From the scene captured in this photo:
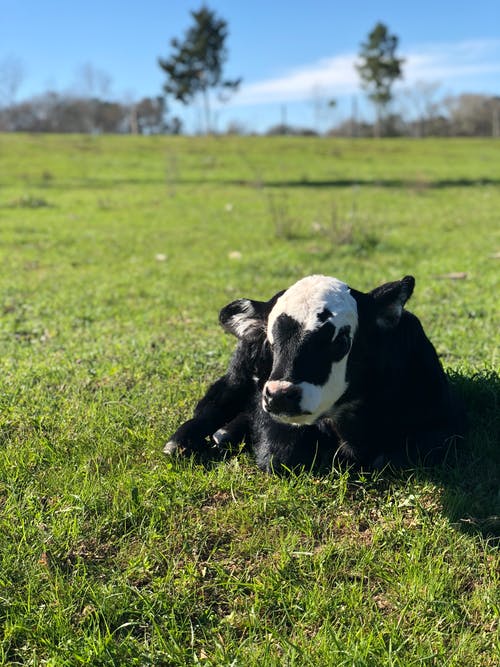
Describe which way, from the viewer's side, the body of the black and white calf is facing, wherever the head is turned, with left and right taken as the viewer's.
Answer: facing the viewer and to the left of the viewer
